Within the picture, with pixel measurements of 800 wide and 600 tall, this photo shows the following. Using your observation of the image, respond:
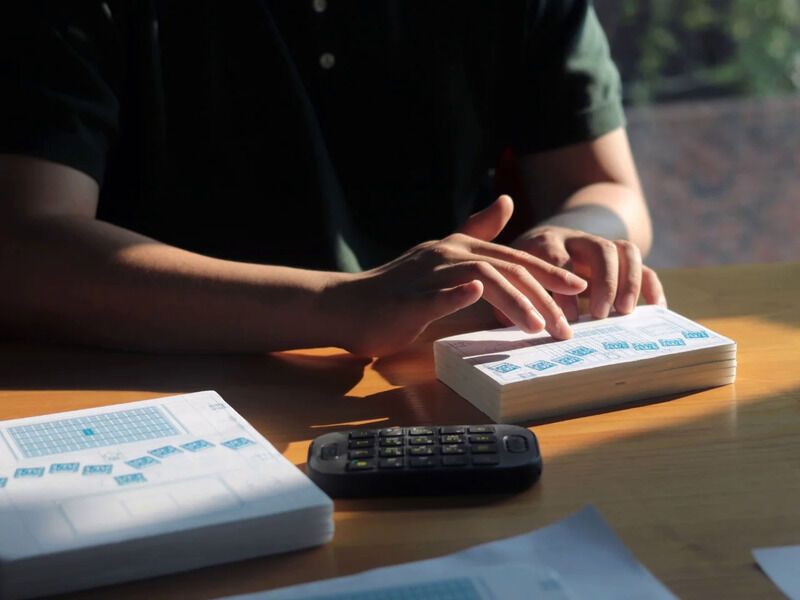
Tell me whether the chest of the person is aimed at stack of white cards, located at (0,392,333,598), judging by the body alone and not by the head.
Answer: yes

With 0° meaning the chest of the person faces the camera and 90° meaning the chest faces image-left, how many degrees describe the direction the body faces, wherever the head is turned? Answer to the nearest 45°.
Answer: approximately 0°

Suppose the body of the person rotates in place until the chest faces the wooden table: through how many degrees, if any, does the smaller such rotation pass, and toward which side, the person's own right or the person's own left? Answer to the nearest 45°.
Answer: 0° — they already face it

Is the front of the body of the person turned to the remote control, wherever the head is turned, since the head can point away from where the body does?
yes

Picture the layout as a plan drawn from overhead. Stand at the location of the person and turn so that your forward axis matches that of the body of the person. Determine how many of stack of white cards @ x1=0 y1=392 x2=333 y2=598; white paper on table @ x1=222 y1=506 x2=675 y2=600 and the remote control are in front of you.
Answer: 3

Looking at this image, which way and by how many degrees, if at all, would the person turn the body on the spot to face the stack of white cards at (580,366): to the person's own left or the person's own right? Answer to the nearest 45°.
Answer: approximately 45° to the person's own left
